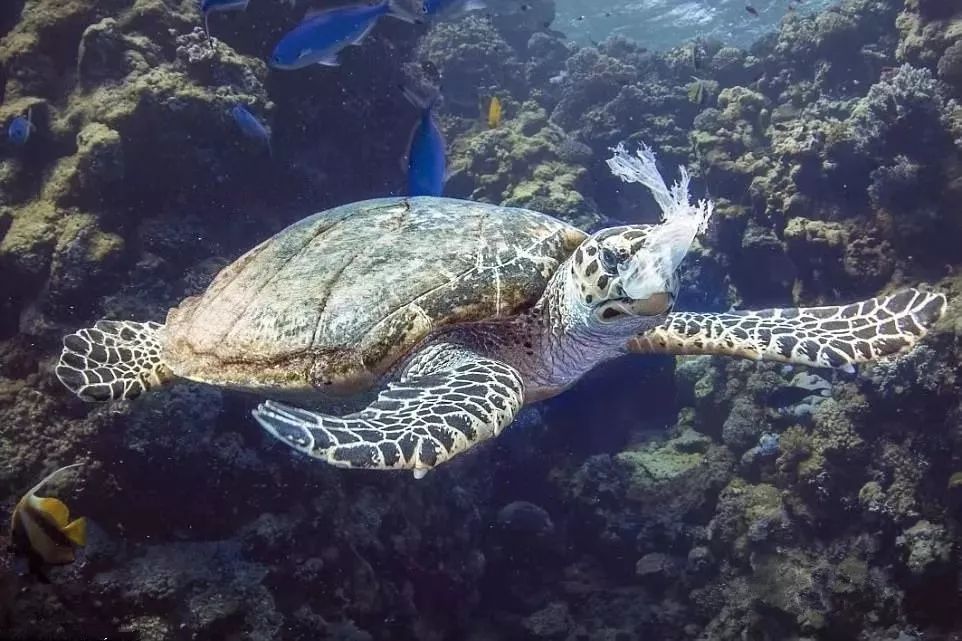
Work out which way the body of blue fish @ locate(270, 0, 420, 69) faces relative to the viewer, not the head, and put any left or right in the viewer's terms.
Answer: facing to the left of the viewer

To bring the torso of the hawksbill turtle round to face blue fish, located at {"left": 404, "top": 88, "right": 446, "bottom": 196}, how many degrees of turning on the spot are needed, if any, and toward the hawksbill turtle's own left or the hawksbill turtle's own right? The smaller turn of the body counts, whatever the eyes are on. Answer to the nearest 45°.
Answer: approximately 135° to the hawksbill turtle's own left

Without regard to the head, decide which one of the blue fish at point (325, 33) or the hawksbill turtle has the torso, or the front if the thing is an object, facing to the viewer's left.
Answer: the blue fish

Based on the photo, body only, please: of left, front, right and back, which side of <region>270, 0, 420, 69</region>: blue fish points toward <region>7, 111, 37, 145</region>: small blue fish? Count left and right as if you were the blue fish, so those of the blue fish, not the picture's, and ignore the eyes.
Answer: front

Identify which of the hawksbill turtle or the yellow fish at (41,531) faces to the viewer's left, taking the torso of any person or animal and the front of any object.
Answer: the yellow fish

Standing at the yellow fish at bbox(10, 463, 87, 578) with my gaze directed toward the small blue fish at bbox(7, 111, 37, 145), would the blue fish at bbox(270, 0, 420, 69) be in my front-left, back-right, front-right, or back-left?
front-right

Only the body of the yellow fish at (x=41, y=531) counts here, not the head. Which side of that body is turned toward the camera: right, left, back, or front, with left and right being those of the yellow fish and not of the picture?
left

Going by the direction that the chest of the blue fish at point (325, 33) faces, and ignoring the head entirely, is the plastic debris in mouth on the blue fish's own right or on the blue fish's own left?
on the blue fish's own left

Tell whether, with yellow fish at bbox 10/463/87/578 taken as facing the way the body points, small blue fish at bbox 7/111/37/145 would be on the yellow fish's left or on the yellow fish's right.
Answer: on the yellow fish's right

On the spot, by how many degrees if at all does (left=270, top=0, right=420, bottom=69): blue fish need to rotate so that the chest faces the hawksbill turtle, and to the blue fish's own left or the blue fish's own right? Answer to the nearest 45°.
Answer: approximately 90° to the blue fish's own left
